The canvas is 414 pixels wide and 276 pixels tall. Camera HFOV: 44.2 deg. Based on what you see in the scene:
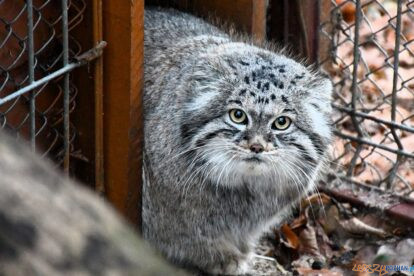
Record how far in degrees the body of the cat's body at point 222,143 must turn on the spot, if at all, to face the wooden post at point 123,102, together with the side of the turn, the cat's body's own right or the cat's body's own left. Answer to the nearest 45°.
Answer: approximately 135° to the cat's body's own right

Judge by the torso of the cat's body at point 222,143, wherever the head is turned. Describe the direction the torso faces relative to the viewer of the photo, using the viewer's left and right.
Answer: facing the viewer and to the right of the viewer

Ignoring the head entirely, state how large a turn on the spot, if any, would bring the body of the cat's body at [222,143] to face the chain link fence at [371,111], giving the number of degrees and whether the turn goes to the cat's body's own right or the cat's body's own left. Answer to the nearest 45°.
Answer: approximately 90° to the cat's body's own left

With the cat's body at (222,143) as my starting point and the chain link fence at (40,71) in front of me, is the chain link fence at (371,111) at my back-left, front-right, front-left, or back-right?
back-right

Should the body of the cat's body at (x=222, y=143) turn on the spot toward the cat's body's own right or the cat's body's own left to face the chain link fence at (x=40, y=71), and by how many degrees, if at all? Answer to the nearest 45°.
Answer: approximately 135° to the cat's body's own right
